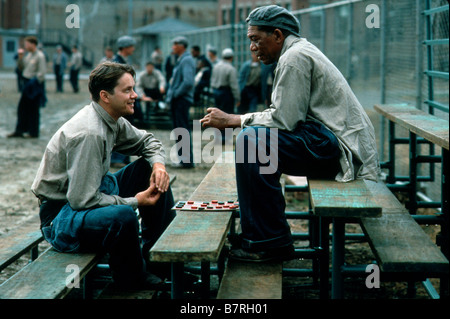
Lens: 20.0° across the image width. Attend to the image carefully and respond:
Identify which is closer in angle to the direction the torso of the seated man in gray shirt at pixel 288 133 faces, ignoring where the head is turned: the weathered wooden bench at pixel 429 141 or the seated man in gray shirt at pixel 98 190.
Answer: the seated man in gray shirt

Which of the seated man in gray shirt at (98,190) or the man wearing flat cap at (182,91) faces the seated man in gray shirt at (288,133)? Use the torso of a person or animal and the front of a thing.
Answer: the seated man in gray shirt at (98,190)

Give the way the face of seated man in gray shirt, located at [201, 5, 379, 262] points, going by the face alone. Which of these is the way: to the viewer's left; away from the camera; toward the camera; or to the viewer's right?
to the viewer's left

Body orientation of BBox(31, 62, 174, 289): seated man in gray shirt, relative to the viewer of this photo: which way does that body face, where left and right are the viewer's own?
facing to the right of the viewer

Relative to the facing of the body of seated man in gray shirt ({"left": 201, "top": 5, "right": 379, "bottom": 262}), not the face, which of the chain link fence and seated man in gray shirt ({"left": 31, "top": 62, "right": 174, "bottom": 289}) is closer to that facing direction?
the seated man in gray shirt

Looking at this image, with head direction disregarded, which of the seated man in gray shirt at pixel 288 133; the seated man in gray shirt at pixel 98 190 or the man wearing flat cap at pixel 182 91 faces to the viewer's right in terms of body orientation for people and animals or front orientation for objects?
the seated man in gray shirt at pixel 98 190

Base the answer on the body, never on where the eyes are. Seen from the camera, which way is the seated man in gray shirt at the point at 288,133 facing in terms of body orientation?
to the viewer's left

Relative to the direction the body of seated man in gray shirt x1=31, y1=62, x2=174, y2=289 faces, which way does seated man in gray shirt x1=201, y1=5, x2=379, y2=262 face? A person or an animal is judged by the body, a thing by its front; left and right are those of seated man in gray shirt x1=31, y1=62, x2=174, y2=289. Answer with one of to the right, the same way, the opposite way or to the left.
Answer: the opposite way

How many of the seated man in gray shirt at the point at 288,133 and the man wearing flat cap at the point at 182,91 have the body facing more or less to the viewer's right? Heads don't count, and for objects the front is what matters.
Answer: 0

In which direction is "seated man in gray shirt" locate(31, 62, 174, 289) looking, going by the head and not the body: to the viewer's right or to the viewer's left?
to the viewer's right
